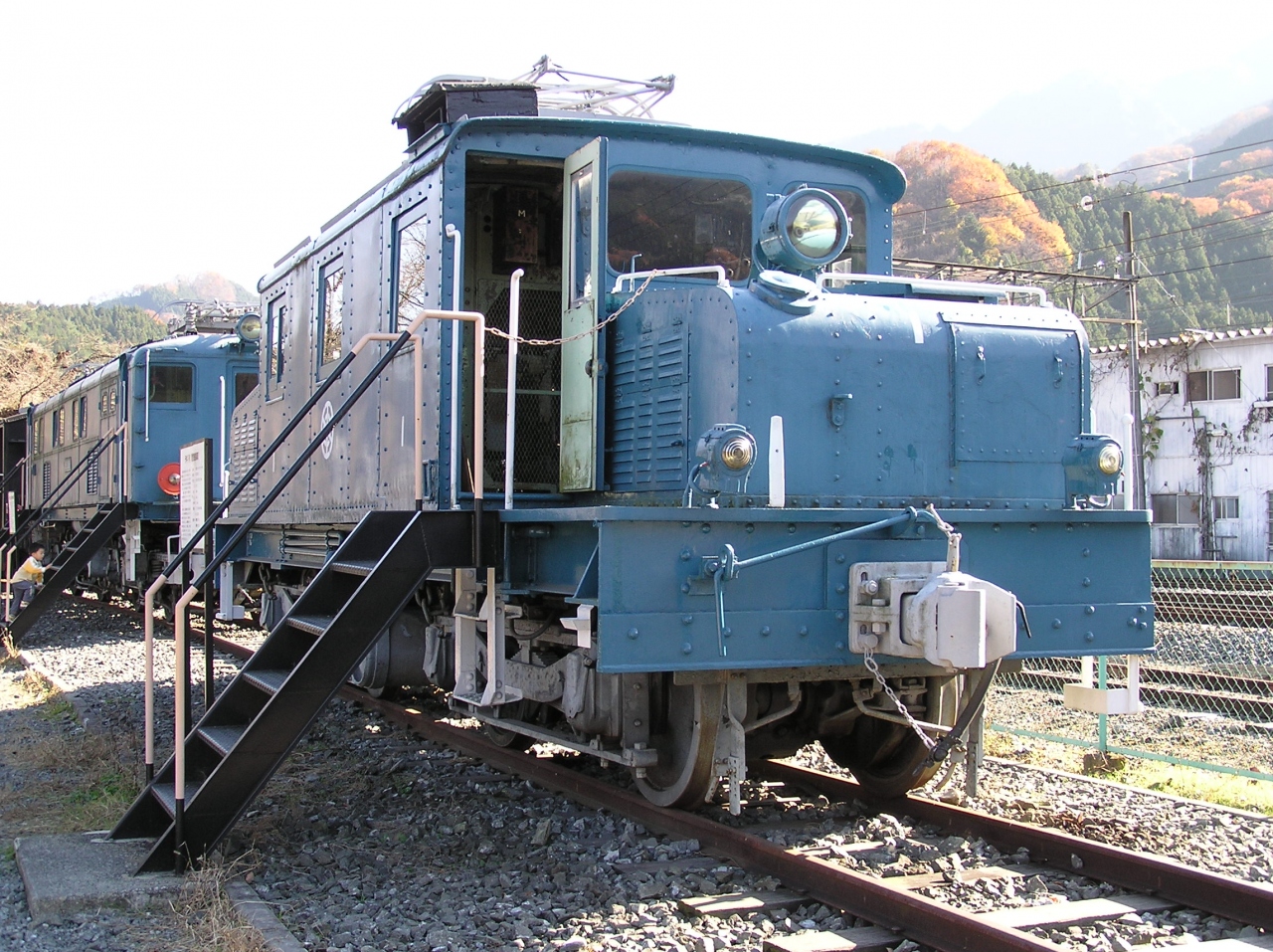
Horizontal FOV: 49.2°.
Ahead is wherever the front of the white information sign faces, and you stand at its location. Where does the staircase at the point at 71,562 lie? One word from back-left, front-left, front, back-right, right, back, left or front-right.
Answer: back-right

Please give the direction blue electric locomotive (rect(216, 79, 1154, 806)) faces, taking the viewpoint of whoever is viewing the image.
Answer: facing the viewer and to the right of the viewer

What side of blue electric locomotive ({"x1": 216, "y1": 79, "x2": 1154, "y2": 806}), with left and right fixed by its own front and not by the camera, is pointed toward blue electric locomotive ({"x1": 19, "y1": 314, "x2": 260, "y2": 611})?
back

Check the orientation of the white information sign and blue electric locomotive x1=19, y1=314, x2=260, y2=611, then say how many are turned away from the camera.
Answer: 0

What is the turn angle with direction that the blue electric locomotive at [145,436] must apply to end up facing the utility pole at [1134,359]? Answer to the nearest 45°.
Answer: approximately 45° to its left

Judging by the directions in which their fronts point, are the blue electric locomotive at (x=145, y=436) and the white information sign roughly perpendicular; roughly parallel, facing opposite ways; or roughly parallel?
roughly perpendicular

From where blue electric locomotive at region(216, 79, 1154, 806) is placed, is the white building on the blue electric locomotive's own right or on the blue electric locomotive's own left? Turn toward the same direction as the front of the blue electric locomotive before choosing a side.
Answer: on the blue electric locomotive's own left

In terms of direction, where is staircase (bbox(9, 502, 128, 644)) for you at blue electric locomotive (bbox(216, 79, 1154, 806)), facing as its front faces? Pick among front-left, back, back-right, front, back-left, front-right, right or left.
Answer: back

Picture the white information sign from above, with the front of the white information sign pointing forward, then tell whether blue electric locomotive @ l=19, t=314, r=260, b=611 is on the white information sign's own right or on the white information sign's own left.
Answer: on the white information sign's own right

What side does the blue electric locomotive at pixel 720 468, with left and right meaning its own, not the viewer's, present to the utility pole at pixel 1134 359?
left

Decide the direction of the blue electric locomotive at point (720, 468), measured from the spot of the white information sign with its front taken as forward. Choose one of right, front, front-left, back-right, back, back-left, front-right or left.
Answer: left

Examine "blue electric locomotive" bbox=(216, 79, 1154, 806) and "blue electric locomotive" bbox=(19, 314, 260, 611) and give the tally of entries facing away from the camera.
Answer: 0

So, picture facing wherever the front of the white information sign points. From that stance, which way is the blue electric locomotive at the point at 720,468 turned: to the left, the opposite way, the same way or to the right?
to the left
